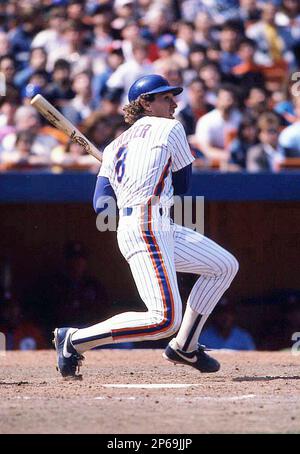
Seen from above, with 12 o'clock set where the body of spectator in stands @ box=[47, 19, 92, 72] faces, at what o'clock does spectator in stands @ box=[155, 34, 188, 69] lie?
spectator in stands @ box=[155, 34, 188, 69] is roughly at 9 o'clock from spectator in stands @ box=[47, 19, 92, 72].

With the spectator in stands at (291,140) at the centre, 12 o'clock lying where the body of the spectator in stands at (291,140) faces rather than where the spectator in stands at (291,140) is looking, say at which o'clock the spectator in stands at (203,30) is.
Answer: the spectator in stands at (203,30) is roughly at 5 o'clock from the spectator in stands at (291,140).

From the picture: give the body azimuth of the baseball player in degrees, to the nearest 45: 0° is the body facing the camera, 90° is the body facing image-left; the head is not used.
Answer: approximately 225°

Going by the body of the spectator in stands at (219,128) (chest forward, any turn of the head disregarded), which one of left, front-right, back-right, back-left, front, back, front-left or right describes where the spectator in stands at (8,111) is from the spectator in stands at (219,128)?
right

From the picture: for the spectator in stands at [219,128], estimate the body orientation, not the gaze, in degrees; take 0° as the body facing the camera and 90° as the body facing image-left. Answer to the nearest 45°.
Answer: approximately 0°

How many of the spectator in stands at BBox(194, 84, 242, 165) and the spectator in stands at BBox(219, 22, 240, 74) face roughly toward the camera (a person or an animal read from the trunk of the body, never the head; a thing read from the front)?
2

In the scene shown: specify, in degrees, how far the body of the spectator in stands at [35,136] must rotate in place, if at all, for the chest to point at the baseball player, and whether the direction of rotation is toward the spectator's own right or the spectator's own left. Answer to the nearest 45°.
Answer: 0° — they already face them

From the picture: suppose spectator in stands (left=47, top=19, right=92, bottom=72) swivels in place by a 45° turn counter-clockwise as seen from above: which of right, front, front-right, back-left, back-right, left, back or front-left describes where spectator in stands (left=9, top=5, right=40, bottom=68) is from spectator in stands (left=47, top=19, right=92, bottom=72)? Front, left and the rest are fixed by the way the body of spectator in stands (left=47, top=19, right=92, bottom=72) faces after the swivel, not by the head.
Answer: back
